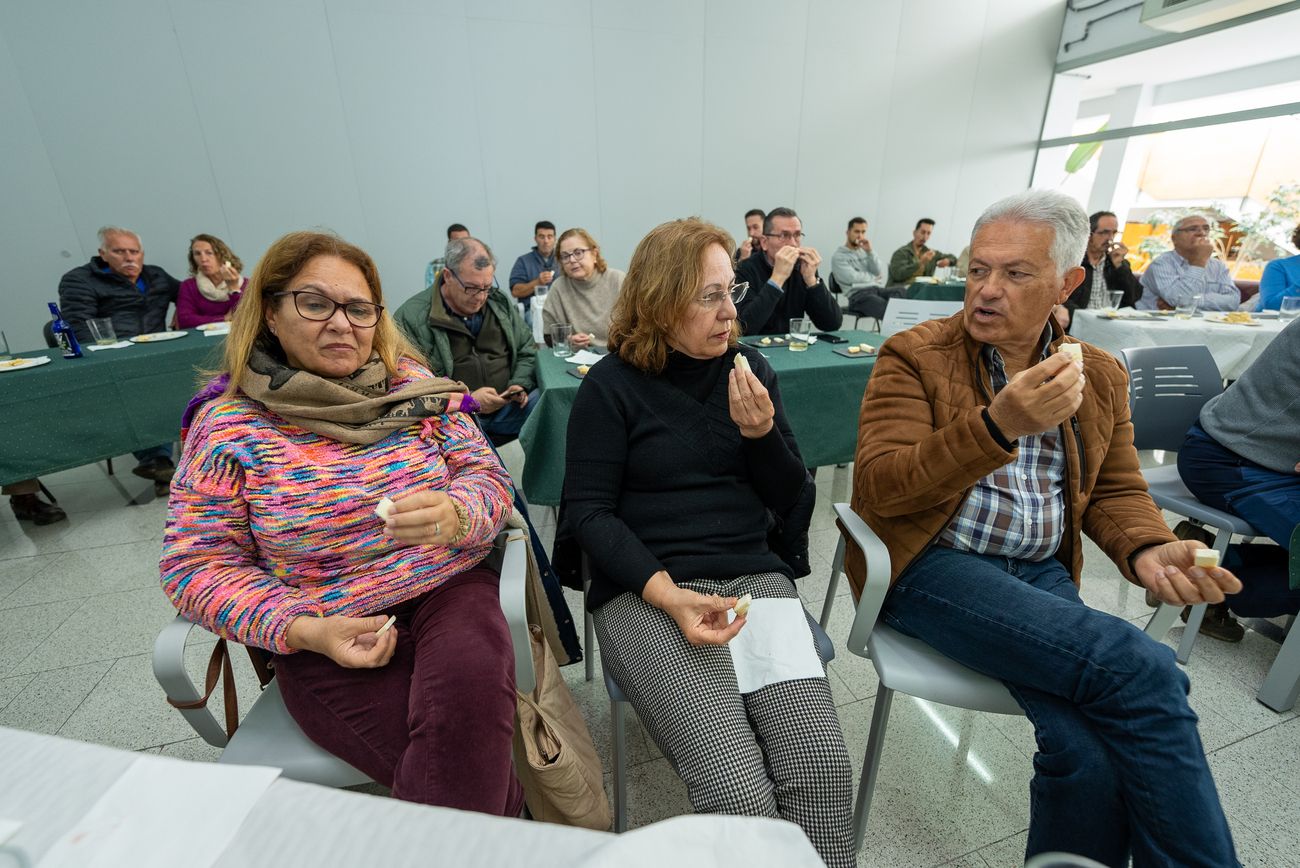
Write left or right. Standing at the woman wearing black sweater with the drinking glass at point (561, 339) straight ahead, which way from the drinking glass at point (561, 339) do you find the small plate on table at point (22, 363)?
left

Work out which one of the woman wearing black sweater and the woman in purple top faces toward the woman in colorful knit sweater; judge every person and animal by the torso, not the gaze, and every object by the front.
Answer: the woman in purple top

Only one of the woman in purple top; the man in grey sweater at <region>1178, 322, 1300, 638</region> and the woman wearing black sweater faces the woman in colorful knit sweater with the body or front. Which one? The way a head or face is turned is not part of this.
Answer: the woman in purple top

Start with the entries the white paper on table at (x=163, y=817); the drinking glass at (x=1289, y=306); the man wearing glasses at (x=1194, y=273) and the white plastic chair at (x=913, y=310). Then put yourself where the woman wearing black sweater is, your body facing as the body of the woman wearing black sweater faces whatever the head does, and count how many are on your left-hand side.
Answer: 3

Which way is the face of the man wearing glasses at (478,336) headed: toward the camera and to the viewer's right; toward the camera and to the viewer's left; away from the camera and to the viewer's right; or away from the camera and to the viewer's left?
toward the camera and to the viewer's right

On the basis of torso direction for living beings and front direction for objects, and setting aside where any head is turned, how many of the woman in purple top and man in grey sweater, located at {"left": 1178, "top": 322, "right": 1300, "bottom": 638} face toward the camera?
1

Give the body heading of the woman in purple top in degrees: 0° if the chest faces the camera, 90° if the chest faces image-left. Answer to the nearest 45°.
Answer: approximately 0°

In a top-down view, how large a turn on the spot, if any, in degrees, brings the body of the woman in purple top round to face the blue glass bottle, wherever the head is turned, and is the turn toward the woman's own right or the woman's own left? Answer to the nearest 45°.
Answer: approximately 45° to the woman's own right

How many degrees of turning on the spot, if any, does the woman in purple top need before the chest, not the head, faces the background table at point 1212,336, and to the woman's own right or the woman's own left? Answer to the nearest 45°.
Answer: approximately 45° to the woman's own left

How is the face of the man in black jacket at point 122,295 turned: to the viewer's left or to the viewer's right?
to the viewer's right
